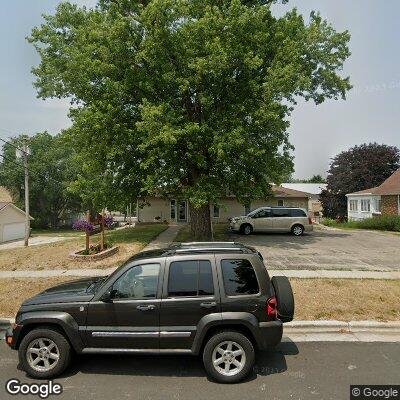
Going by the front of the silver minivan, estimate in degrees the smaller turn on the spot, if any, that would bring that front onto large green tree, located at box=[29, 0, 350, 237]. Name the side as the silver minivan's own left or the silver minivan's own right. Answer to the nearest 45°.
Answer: approximately 45° to the silver minivan's own left

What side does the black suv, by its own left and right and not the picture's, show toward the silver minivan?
right

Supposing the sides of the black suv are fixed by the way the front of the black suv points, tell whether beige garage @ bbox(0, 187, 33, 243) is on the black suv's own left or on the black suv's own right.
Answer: on the black suv's own right

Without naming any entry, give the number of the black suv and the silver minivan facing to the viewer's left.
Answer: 2

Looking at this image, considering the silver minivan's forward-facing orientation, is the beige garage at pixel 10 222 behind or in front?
in front

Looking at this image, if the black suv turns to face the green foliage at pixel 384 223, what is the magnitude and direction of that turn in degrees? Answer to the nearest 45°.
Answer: approximately 135° to its right

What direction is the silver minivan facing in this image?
to the viewer's left

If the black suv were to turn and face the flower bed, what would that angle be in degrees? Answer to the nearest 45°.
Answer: approximately 90° to its right

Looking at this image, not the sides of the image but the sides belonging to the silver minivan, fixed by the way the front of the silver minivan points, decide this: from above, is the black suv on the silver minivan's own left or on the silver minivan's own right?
on the silver minivan's own left

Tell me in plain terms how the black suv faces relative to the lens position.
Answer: facing to the left of the viewer

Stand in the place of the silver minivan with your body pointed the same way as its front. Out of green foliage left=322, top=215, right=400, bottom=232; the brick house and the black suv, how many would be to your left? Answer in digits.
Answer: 1
